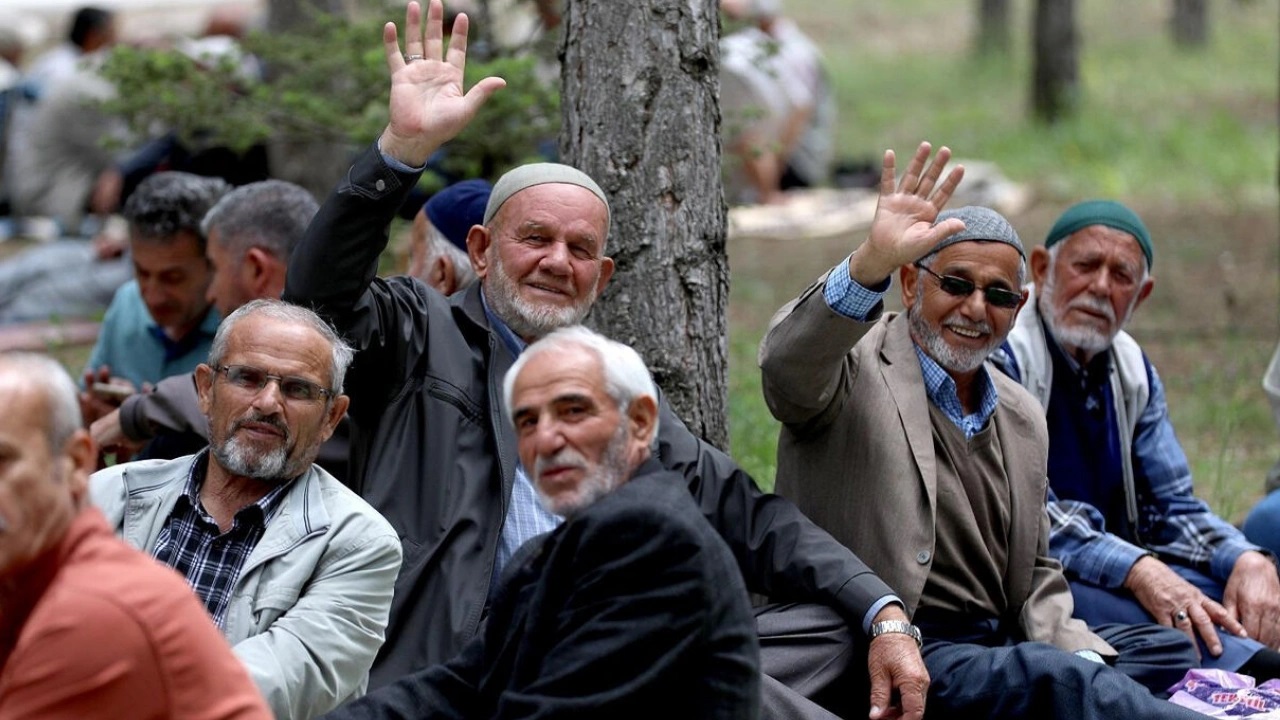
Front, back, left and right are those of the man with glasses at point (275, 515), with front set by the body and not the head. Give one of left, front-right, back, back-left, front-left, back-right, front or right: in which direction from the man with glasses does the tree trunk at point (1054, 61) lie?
back

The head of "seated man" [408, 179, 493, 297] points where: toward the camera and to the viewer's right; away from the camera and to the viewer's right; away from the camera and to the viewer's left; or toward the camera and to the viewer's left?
away from the camera and to the viewer's left

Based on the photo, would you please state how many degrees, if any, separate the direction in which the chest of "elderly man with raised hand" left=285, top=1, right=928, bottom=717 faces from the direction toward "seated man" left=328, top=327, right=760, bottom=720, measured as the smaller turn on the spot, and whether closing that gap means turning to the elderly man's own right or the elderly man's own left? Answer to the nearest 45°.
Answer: approximately 45° to the elderly man's own right

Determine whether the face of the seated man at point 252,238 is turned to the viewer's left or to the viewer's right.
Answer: to the viewer's left

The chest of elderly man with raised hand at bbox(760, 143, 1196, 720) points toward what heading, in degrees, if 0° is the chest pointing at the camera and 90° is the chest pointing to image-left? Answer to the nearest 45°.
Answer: approximately 315°
